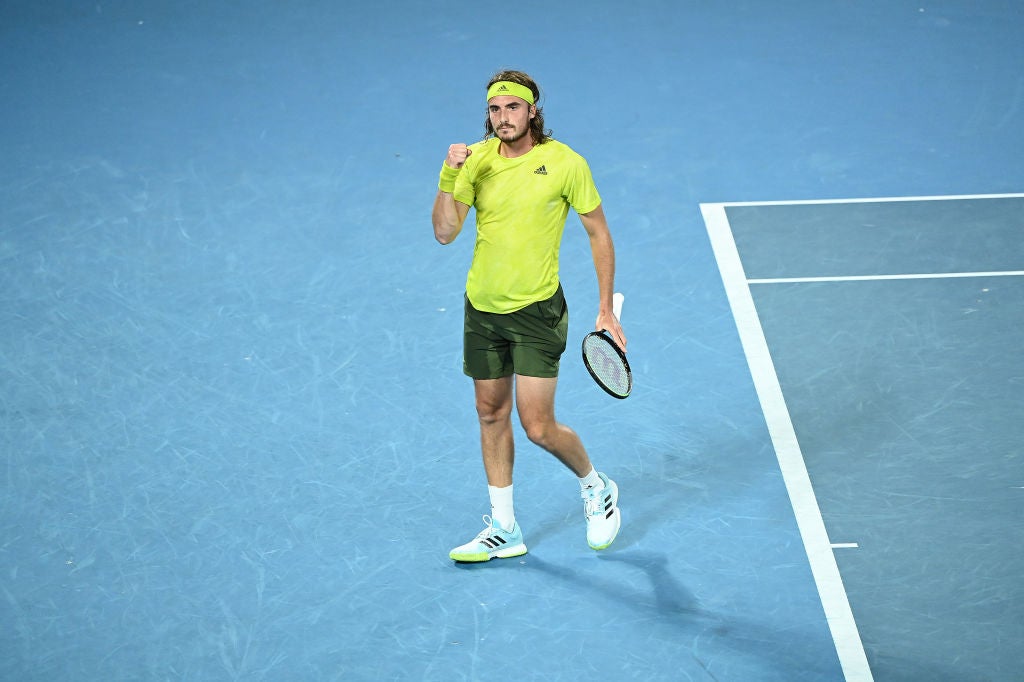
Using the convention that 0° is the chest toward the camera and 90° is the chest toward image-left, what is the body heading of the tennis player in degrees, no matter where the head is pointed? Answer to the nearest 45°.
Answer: approximately 45°
